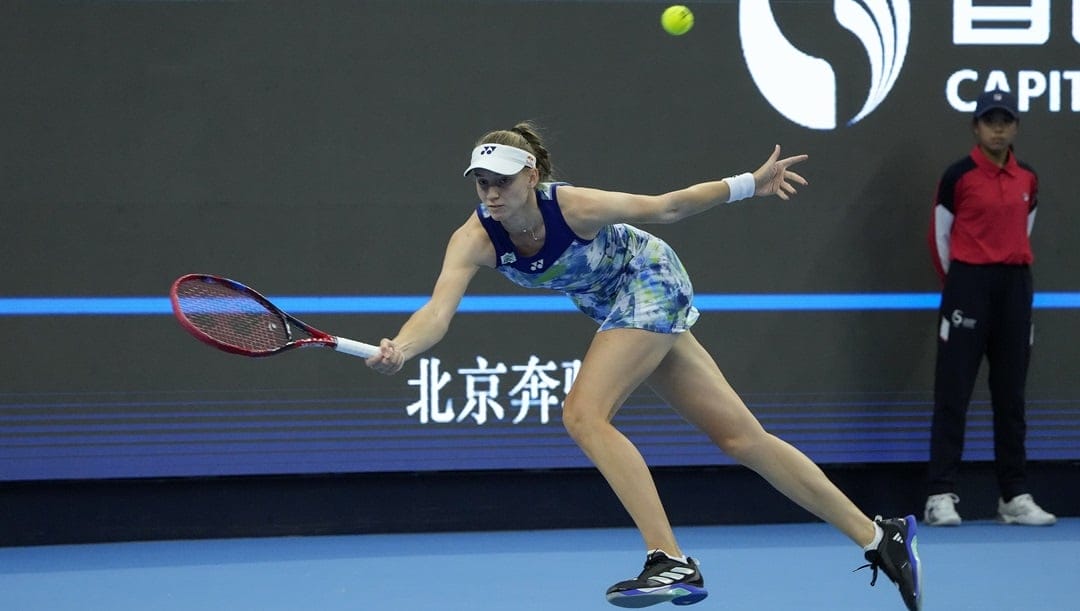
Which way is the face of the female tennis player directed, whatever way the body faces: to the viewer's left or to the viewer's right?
to the viewer's left

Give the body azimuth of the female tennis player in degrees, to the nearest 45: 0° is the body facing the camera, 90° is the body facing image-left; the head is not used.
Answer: approximately 45°
